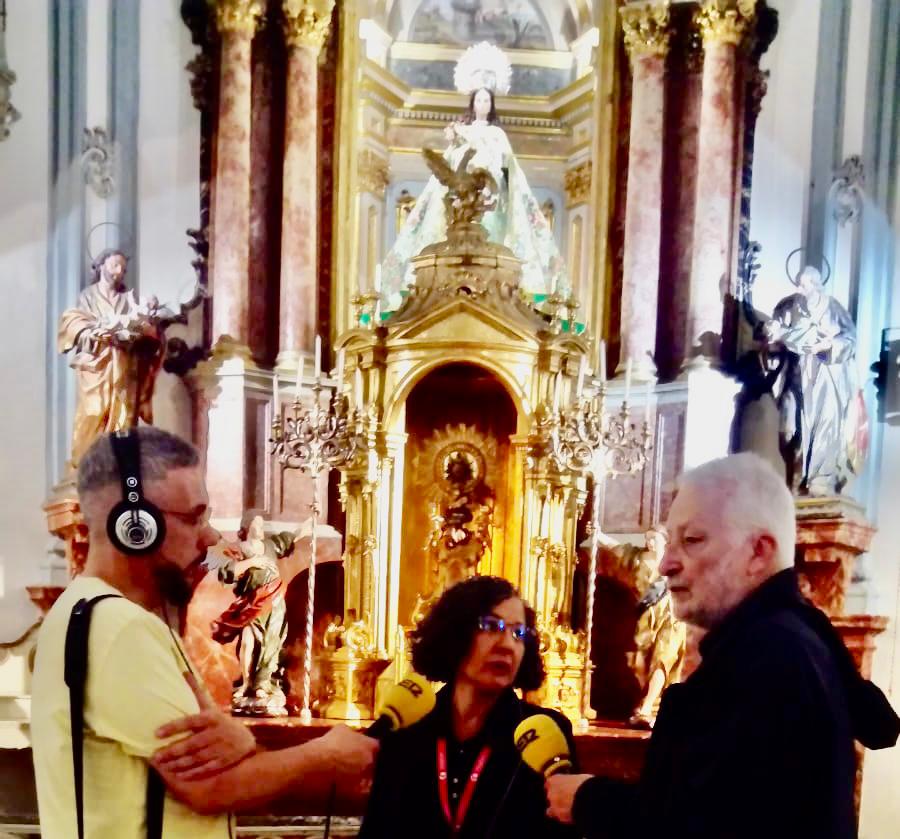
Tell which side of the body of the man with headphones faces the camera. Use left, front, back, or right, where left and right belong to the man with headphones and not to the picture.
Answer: right

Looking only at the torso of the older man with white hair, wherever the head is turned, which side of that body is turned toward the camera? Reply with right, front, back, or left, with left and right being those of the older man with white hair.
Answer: left

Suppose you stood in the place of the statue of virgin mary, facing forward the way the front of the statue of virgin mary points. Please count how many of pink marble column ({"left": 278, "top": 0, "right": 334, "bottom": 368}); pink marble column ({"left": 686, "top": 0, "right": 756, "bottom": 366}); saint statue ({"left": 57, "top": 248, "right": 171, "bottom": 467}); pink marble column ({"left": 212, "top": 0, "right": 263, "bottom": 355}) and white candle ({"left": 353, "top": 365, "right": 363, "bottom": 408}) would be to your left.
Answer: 1

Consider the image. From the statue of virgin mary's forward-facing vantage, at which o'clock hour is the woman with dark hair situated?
The woman with dark hair is roughly at 12 o'clock from the statue of virgin mary.

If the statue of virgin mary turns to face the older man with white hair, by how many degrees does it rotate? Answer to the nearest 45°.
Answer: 0° — it already faces them

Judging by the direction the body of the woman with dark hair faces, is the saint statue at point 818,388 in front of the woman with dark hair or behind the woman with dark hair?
behind

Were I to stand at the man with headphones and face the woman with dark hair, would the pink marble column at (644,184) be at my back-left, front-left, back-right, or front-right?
front-left

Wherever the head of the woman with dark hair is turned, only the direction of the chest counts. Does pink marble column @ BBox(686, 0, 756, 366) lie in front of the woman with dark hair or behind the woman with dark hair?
behind

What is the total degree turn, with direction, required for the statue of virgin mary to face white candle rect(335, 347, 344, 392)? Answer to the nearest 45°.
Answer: approximately 45° to its right

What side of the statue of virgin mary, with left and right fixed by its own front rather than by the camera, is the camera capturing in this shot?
front

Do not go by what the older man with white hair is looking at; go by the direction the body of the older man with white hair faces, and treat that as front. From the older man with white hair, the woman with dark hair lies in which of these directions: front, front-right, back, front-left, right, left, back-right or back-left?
front-right

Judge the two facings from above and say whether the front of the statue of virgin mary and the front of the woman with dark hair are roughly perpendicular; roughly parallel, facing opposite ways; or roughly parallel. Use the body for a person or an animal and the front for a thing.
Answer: roughly parallel

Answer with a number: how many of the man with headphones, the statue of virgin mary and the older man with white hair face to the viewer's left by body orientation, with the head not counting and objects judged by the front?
1

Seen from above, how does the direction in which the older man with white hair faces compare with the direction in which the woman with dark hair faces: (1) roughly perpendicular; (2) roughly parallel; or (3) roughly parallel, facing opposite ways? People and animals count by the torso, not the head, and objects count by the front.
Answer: roughly perpendicular

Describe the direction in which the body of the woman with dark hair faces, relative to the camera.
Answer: toward the camera
